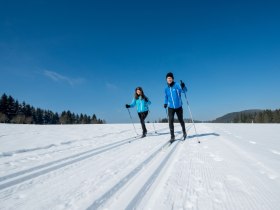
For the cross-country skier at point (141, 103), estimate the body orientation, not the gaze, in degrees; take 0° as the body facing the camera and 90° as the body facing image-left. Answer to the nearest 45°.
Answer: approximately 45°
